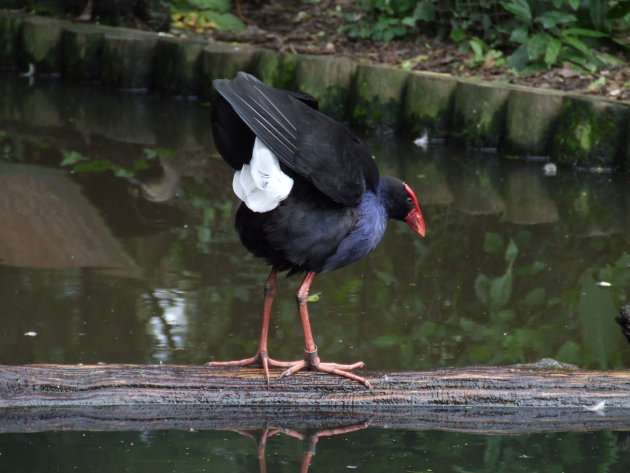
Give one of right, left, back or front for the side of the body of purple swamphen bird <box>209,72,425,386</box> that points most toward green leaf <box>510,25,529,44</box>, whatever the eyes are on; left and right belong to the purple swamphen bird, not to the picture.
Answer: left

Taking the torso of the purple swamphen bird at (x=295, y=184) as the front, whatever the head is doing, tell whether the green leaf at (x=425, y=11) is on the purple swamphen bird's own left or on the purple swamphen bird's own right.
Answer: on the purple swamphen bird's own left

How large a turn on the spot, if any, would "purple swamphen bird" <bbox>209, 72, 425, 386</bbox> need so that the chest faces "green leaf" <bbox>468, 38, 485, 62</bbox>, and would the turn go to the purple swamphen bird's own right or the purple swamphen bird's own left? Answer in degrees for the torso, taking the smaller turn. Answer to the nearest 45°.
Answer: approximately 90° to the purple swamphen bird's own left

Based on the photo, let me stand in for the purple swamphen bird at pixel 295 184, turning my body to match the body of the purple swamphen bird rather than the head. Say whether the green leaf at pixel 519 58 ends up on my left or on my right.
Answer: on my left

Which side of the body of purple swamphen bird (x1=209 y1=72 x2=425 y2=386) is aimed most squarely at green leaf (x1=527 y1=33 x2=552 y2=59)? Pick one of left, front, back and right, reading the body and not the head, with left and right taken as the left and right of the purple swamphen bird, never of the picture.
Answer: left

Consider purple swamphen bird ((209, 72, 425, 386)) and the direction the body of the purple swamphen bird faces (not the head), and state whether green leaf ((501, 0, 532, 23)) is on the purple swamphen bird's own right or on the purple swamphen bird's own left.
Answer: on the purple swamphen bird's own left

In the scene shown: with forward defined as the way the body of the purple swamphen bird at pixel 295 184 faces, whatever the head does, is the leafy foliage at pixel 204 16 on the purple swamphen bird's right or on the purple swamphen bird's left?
on the purple swamphen bird's left

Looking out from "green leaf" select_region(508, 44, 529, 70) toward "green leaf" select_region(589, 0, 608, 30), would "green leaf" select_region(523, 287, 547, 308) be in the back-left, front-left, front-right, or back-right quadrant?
back-right

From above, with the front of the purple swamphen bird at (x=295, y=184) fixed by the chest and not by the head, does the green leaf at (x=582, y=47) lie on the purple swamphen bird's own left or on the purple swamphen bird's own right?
on the purple swamphen bird's own left

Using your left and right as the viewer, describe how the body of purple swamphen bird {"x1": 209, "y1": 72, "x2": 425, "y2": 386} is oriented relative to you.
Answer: facing to the right of the viewer

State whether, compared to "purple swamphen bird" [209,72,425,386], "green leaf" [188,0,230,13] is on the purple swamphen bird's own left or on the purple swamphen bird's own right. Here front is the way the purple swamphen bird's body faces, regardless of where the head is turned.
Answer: on the purple swamphen bird's own left
